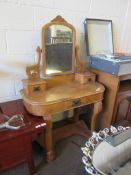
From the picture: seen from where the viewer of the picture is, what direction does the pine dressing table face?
facing the viewer and to the right of the viewer
